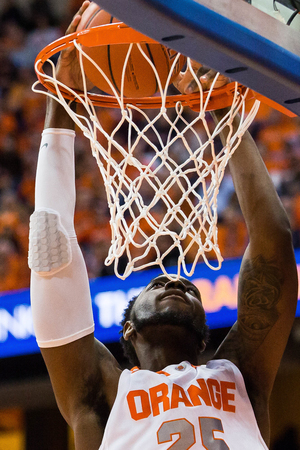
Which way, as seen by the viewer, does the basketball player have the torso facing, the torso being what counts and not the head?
toward the camera
